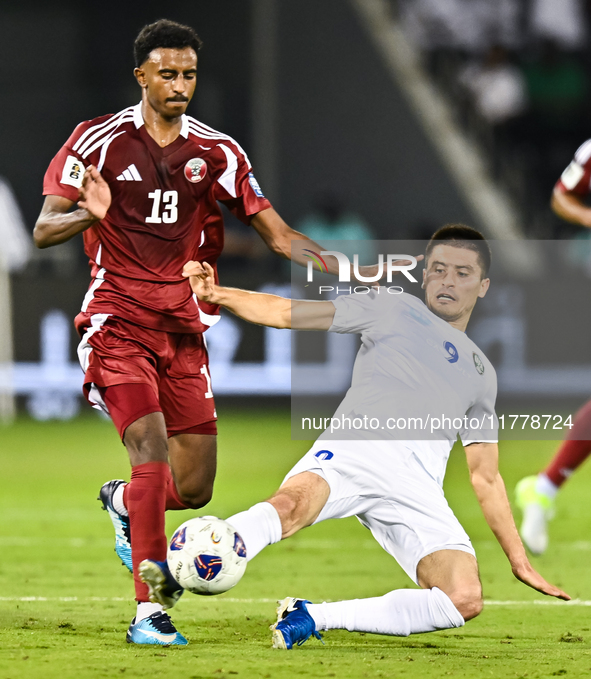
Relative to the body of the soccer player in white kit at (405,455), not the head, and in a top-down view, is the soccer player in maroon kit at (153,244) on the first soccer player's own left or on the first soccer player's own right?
on the first soccer player's own right

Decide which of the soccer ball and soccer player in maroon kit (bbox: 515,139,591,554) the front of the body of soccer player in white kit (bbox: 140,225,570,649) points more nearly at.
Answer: the soccer ball

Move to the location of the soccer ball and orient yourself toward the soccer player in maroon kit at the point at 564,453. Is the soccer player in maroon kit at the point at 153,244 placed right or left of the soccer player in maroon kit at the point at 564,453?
left

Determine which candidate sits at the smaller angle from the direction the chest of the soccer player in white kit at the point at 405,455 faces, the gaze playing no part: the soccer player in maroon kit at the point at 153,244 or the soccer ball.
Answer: the soccer ball

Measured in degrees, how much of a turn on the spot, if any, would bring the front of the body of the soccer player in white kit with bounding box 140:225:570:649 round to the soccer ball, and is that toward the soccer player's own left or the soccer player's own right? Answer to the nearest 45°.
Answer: approximately 45° to the soccer player's own right

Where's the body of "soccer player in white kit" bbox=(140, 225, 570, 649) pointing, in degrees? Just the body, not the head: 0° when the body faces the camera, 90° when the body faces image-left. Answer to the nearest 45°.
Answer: approximately 0°

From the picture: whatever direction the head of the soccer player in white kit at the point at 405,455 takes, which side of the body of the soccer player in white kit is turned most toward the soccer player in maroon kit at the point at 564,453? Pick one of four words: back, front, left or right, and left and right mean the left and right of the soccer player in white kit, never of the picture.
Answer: back
